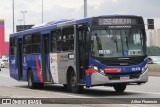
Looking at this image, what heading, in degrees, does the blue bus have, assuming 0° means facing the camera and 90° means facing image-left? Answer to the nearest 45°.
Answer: approximately 315°
